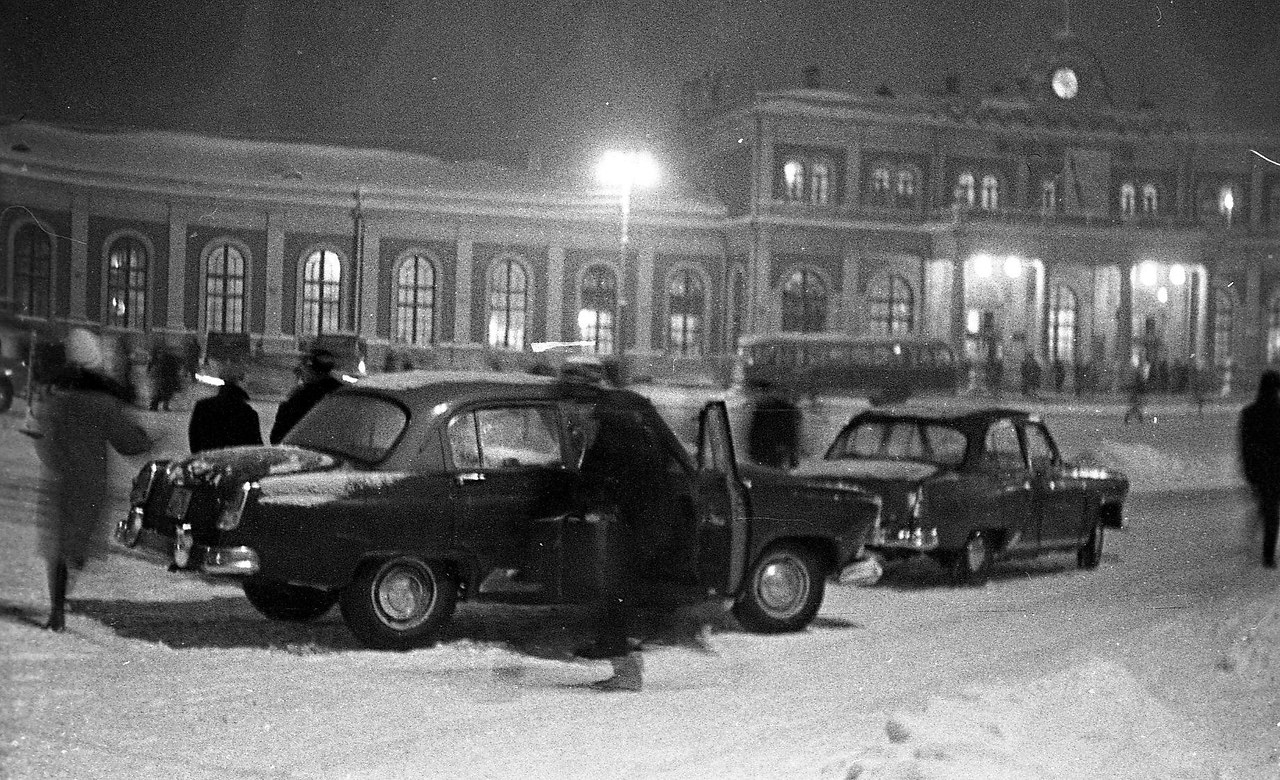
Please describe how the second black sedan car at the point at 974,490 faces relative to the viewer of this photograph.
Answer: facing away from the viewer and to the right of the viewer

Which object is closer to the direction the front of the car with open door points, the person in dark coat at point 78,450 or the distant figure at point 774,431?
the distant figure

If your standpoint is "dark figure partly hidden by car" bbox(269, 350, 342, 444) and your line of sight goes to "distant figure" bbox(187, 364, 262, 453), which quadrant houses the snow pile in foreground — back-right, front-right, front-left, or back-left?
back-left

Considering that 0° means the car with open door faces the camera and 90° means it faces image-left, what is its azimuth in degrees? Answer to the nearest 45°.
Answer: approximately 225°
